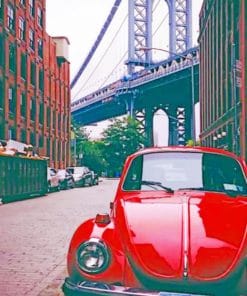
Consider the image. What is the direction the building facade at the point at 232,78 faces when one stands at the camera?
facing to the left of the viewer

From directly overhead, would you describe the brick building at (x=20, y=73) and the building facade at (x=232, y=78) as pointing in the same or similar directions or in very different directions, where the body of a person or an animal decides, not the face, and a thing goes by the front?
very different directions

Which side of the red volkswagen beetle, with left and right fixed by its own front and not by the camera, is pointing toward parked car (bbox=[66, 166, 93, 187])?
back

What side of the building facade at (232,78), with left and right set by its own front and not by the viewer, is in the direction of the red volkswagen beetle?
left

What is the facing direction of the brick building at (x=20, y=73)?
to the viewer's right

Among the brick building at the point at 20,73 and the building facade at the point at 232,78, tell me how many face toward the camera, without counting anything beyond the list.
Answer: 0

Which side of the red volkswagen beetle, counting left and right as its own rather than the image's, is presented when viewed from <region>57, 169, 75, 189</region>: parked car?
back

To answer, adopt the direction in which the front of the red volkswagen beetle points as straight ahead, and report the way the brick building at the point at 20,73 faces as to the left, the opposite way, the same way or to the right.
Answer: to the left

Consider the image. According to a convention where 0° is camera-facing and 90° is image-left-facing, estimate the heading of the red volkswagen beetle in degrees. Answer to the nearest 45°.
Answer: approximately 0°

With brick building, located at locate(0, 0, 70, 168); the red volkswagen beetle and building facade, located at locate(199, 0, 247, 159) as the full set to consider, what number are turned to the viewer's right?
1

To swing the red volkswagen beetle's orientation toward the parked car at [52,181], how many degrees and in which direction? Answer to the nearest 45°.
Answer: approximately 180°

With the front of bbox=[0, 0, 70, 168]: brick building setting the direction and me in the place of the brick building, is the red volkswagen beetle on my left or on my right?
on my right

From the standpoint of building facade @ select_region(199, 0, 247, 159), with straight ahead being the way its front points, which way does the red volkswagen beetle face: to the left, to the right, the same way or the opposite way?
to the left

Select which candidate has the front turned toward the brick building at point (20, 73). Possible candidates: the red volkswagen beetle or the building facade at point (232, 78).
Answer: the building facade
